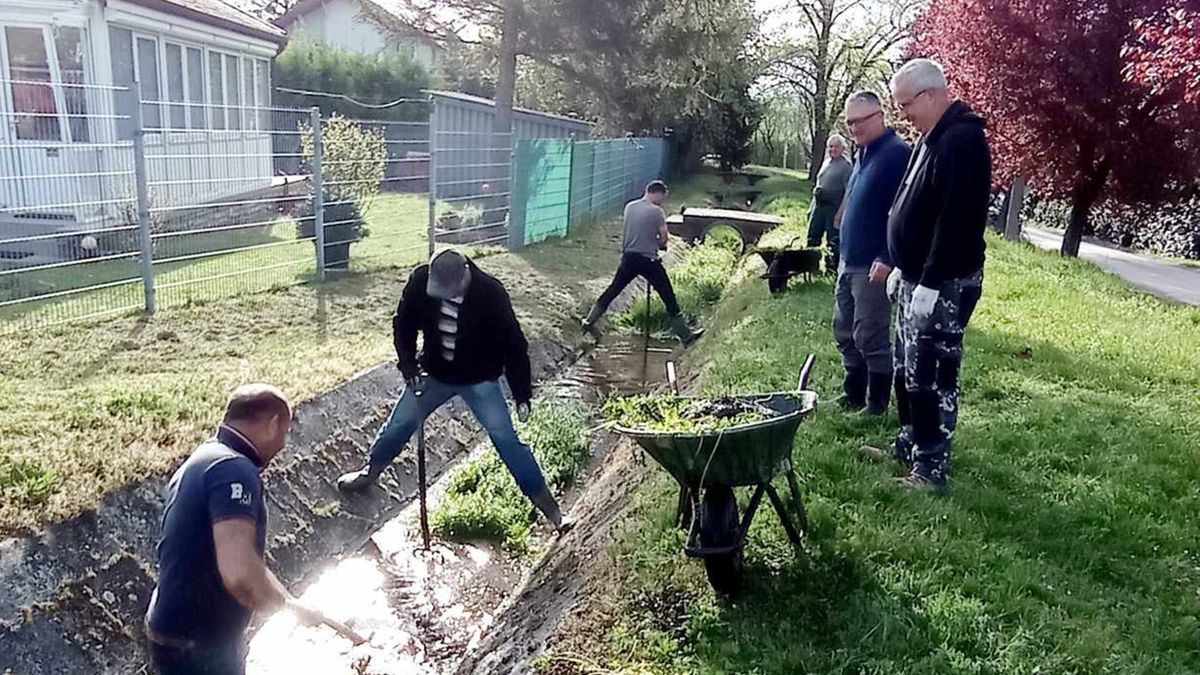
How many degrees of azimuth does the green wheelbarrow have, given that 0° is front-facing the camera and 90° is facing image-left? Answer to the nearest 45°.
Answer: approximately 45°

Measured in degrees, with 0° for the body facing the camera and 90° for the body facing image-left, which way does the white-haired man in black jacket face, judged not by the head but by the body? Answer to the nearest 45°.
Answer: approximately 90°

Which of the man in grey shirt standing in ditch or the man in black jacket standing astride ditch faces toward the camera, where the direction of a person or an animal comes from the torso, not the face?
the man in black jacket standing astride ditch

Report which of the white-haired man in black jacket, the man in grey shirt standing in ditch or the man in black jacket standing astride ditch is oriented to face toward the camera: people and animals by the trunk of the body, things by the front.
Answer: the man in black jacket standing astride ditch

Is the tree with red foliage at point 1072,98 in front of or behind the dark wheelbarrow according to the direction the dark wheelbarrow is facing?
behind

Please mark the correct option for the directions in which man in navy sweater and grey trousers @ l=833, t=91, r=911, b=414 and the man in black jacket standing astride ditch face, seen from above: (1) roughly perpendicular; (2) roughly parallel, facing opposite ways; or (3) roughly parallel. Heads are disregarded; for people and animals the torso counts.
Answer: roughly perpendicular

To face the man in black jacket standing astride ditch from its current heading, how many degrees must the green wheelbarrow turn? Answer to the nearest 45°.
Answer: approximately 90° to its right

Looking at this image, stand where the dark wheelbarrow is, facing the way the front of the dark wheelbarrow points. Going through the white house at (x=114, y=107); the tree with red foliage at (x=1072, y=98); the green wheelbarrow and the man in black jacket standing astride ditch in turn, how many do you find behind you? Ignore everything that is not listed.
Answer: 1

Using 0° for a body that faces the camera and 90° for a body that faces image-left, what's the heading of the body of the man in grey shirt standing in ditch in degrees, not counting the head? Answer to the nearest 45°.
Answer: approximately 225°

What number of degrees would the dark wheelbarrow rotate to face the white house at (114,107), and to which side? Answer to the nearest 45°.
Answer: approximately 45° to its right

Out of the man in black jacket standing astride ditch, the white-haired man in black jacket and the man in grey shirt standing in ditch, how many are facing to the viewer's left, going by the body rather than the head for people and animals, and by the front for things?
1

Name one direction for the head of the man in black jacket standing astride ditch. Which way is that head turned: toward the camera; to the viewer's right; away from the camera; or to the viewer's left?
toward the camera

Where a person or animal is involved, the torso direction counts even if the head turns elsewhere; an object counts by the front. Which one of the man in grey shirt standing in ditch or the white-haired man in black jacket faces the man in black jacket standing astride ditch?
the white-haired man in black jacket

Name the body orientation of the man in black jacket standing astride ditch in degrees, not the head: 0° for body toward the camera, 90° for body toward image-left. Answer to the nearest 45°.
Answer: approximately 0°
